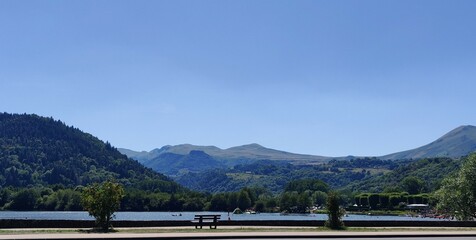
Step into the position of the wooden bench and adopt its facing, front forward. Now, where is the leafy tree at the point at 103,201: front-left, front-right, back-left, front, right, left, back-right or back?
left

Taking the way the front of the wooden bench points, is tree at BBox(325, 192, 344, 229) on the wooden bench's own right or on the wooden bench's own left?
on the wooden bench's own right

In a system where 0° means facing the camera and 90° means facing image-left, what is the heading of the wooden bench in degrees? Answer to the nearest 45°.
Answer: approximately 180°
